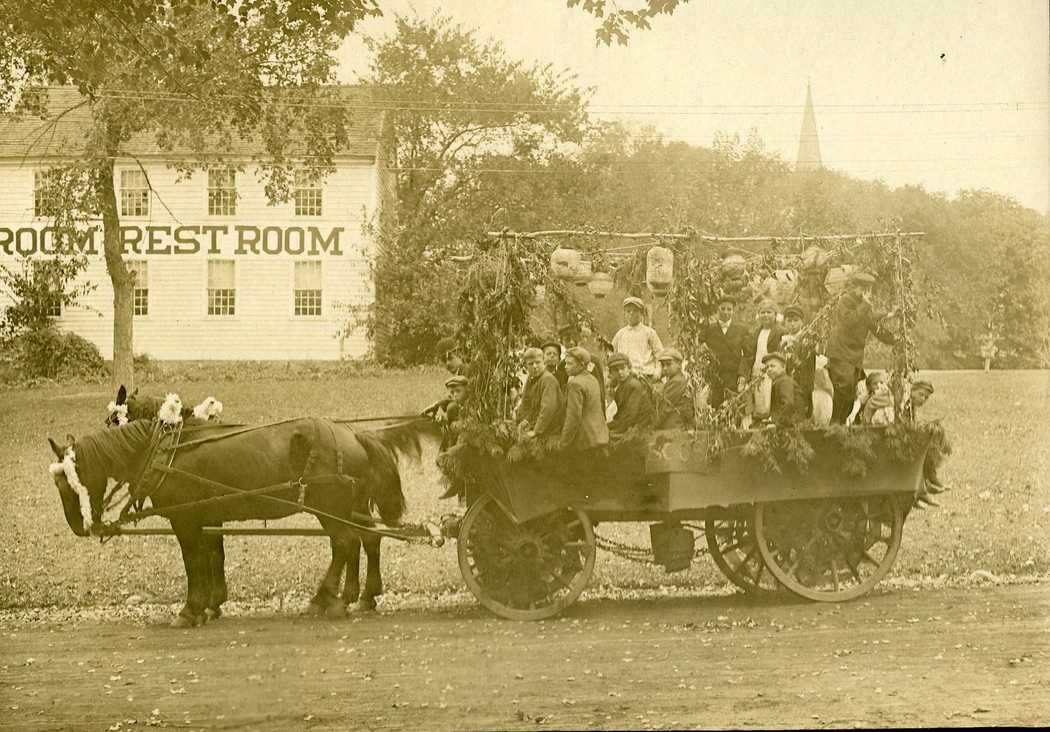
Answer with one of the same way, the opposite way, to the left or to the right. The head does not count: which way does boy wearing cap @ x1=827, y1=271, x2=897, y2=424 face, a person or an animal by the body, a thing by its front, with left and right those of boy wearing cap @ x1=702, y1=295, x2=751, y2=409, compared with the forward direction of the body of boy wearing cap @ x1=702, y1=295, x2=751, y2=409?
to the left

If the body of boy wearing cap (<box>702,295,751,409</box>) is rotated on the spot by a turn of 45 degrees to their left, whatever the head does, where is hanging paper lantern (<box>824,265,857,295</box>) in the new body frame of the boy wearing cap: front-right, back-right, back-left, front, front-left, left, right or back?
front-left

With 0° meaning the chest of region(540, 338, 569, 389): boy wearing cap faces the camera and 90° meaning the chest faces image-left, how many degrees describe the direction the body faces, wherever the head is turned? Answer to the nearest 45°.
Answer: approximately 45°

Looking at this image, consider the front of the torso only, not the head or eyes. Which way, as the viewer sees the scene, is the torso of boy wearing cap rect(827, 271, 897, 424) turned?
to the viewer's right

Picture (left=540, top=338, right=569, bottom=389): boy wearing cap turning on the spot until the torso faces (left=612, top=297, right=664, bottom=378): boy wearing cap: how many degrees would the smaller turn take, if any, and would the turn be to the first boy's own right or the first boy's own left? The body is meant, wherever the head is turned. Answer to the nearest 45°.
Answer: approximately 90° to the first boy's own left

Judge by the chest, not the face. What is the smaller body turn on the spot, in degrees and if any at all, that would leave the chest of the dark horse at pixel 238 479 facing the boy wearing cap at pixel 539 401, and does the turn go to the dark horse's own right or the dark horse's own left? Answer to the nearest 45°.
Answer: approximately 180°

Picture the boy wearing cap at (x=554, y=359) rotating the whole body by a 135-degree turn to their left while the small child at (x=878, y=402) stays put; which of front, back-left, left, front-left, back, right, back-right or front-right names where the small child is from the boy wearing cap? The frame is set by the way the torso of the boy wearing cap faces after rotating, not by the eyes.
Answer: front

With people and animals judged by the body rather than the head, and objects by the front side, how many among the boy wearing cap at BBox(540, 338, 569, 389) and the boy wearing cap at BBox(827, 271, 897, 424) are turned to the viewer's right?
1

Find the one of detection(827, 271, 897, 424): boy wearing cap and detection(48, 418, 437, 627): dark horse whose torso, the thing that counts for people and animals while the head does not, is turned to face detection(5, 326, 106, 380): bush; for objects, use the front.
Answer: the dark horse

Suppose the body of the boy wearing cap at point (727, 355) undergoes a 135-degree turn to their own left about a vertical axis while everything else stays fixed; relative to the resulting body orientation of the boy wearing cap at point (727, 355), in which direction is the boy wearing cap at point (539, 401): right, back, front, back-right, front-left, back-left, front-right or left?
back

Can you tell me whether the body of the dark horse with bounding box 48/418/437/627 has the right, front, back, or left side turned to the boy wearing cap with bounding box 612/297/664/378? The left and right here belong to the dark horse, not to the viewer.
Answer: back

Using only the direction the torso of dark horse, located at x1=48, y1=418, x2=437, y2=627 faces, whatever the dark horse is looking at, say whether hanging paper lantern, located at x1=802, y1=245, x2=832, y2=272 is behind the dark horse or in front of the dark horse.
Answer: behind

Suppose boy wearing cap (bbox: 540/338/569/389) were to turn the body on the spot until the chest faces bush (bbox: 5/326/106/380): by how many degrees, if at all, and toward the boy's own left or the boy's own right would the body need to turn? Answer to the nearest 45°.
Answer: approximately 135° to the boy's own right
